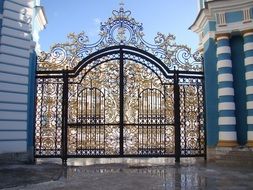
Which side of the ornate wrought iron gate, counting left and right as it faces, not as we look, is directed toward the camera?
front
